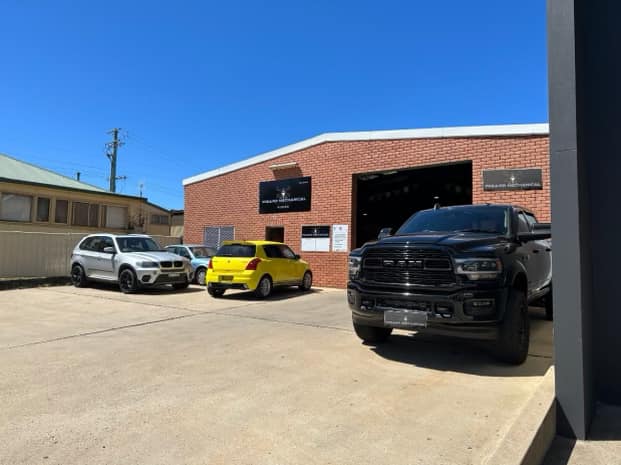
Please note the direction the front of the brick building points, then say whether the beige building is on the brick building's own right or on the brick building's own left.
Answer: on the brick building's own right

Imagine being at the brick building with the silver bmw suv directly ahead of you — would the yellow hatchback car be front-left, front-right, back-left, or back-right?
front-left

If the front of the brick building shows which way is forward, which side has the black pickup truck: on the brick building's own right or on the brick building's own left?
on the brick building's own left

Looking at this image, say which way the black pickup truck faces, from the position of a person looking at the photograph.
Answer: facing the viewer and to the left of the viewer

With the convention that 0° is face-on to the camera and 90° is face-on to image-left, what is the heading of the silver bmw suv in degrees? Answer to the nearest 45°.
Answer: approximately 315°

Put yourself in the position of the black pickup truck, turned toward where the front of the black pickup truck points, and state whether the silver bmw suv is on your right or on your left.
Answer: on your right

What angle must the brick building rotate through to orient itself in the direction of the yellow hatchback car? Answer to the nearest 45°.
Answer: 0° — it already faces it
